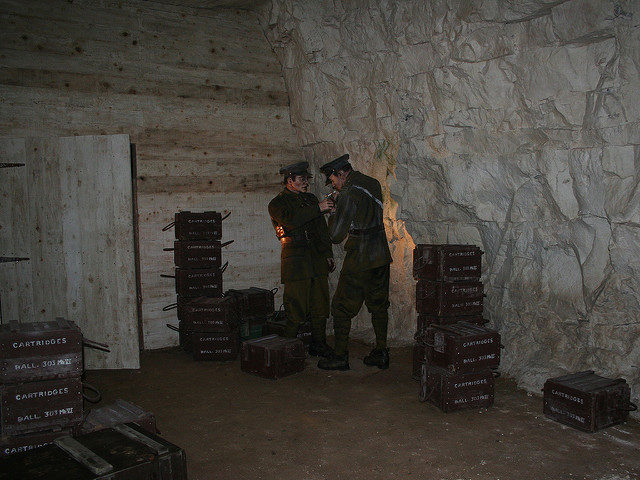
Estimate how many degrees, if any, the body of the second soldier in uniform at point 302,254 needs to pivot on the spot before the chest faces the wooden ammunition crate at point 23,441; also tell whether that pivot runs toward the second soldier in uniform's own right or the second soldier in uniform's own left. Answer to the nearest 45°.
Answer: approximately 90° to the second soldier in uniform's own right

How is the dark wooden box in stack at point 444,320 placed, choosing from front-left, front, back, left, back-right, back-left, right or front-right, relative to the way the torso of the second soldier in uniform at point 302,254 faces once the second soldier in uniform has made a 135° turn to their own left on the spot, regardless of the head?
back-right

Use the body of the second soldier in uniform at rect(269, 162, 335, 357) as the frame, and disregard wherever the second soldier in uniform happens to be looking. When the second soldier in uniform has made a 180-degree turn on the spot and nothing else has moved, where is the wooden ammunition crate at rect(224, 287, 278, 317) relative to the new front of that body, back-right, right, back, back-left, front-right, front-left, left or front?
front

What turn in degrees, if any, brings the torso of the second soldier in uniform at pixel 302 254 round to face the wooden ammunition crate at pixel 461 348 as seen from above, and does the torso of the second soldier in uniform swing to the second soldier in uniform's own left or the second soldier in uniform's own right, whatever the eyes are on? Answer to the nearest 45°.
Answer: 0° — they already face it

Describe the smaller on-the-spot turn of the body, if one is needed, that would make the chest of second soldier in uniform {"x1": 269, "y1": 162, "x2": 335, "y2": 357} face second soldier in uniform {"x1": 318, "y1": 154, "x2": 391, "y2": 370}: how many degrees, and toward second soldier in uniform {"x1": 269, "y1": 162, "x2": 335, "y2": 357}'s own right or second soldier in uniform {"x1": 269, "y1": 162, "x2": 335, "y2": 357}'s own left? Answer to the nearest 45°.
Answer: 0° — they already face them

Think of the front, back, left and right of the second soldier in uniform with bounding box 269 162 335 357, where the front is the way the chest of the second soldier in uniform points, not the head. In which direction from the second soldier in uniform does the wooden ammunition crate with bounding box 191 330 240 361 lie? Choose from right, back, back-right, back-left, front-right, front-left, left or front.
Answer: back-right

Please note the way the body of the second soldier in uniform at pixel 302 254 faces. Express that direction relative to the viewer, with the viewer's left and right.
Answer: facing the viewer and to the right of the viewer

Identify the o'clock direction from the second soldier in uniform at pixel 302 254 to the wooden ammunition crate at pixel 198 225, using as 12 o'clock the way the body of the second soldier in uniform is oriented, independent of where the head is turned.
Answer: The wooden ammunition crate is roughly at 5 o'clock from the second soldier in uniform.

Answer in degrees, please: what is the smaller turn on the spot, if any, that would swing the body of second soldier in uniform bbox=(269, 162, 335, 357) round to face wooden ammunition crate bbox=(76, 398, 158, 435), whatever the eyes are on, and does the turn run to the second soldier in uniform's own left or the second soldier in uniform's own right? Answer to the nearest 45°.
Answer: approximately 90° to the second soldier in uniform's own right

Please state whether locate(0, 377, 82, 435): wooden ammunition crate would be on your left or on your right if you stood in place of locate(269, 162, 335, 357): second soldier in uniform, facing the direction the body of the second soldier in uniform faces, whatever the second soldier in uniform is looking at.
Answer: on your right

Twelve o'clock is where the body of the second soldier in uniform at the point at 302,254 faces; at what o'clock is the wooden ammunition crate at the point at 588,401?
The wooden ammunition crate is roughly at 12 o'clock from the second soldier in uniform.

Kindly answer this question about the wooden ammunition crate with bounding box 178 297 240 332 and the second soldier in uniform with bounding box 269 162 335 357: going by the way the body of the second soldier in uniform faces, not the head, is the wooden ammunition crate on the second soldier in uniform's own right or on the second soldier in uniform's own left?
on the second soldier in uniform's own right

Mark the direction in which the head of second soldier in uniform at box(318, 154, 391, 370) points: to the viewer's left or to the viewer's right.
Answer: to the viewer's left
